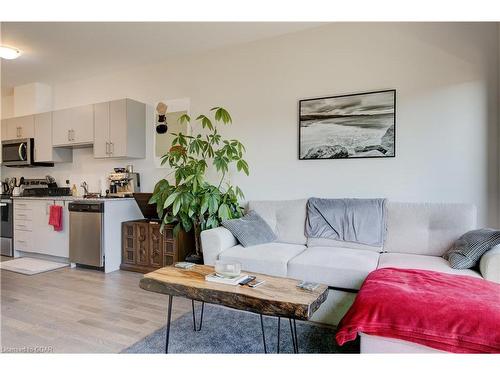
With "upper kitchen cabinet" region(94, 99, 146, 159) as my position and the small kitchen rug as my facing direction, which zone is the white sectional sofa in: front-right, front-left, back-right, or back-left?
back-left

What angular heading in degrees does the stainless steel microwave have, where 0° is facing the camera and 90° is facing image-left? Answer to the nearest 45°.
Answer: approximately 45°

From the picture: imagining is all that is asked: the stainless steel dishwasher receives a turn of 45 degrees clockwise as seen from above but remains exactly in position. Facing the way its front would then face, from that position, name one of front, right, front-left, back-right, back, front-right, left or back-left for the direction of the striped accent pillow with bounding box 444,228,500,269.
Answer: back-left

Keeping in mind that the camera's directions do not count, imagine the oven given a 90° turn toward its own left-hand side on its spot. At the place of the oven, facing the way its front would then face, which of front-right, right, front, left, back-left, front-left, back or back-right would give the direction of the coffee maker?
front

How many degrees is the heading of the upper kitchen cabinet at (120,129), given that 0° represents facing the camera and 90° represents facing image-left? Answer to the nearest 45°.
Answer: approximately 45°

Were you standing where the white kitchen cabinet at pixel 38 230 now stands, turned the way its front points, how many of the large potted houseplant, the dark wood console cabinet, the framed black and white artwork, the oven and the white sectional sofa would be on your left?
4

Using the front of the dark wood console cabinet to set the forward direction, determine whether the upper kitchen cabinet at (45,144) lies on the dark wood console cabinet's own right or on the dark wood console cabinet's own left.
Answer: on the dark wood console cabinet's own right

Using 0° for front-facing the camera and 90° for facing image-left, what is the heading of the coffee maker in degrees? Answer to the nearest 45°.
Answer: approximately 45°

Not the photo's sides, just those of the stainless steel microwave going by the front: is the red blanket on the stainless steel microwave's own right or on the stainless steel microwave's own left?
on the stainless steel microwave's own left

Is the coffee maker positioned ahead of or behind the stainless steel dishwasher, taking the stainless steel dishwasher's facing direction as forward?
behind

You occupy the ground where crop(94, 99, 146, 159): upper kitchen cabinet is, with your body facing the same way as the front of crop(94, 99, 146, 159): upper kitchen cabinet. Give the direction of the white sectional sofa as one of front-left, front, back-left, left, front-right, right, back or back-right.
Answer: left
